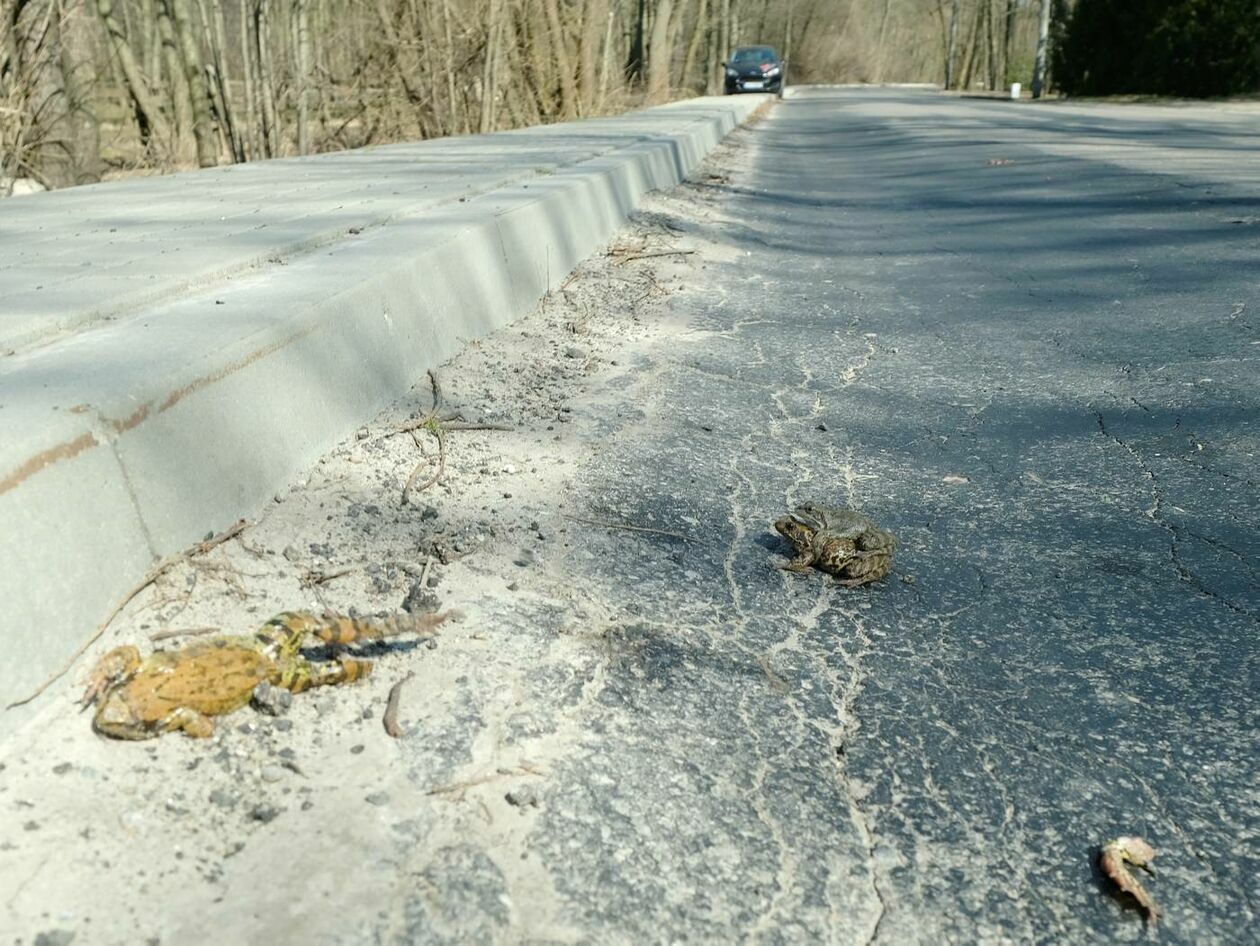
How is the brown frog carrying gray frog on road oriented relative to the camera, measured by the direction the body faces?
to the viewer's left

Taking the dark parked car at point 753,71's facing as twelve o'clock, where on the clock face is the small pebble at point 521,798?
The small pebble is roughly at 12 o'clock from the dark parked car.

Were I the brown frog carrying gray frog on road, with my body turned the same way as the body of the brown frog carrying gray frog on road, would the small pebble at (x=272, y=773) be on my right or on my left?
on my left

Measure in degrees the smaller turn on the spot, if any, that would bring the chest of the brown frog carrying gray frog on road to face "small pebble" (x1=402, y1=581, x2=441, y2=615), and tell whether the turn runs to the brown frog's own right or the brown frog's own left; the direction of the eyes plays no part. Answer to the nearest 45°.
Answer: approximately 45° to the brown frog's own left

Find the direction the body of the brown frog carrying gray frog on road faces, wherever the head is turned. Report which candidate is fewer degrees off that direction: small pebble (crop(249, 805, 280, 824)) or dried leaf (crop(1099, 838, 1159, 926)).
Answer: the small pebble

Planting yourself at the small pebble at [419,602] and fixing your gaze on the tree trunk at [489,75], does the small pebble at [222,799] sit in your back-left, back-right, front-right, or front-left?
back-left

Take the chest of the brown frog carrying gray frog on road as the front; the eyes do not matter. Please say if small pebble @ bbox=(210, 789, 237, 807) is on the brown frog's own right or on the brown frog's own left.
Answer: on the brown frog's own left

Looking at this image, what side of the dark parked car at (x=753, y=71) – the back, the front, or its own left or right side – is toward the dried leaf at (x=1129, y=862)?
front

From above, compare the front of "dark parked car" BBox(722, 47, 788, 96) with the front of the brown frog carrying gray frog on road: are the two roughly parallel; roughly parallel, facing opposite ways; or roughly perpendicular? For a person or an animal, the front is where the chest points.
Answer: roughly perpendicular

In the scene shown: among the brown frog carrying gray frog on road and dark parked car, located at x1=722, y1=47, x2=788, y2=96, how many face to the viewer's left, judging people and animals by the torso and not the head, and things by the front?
1

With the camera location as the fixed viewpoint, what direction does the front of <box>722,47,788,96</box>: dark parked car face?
facing the viewer

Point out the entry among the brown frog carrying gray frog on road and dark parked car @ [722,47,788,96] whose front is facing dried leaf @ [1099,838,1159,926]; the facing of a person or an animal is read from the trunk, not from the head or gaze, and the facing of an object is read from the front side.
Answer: the dark parked car

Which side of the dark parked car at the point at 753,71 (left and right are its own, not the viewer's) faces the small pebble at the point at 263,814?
front

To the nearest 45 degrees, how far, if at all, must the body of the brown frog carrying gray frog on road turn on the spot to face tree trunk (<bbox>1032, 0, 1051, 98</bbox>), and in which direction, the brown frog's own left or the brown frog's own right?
approximately 90° to the brown frog's own right
